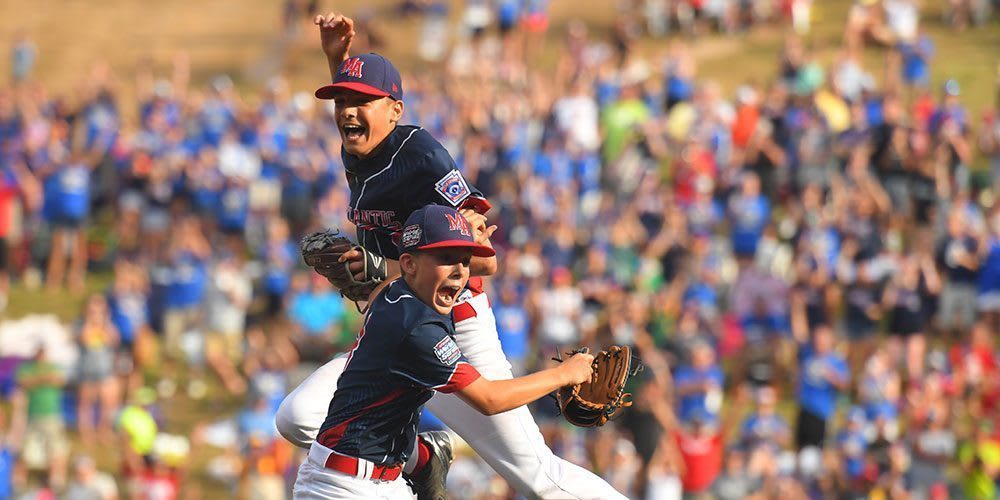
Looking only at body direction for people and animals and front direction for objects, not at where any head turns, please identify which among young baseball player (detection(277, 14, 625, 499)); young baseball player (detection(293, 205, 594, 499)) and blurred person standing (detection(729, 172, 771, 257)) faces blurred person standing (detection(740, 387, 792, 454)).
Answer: blurred person standing (detection(729, 172, 771, 257))

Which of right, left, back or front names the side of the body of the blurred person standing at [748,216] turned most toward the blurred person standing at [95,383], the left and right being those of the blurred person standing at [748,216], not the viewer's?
right

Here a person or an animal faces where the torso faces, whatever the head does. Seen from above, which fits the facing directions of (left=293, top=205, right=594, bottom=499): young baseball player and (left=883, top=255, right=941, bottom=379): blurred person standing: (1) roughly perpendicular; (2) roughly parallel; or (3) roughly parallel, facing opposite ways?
roughly perpendicular

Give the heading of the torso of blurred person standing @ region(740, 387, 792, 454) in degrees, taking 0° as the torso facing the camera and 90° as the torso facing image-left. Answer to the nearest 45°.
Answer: approximately 0°

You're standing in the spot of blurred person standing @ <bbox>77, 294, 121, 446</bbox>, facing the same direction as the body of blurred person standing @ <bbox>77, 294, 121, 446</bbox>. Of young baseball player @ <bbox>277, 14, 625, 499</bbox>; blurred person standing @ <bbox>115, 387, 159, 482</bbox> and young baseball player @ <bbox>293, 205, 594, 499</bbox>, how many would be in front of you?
3

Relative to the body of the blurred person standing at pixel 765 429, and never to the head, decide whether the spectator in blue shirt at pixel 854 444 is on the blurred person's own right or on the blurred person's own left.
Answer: on the blurred person's own left

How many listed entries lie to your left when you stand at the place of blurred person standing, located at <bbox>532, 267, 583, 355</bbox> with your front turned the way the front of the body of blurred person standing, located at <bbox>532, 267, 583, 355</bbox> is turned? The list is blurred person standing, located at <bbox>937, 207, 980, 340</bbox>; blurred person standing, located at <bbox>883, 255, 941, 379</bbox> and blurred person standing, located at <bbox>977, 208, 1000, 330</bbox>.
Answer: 3

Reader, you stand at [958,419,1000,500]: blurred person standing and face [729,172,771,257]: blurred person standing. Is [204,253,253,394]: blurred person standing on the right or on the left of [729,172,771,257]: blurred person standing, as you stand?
left

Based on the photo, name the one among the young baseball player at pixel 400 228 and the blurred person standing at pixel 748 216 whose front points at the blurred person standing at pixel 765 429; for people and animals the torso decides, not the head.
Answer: the blurred person standing at pixel 748 216

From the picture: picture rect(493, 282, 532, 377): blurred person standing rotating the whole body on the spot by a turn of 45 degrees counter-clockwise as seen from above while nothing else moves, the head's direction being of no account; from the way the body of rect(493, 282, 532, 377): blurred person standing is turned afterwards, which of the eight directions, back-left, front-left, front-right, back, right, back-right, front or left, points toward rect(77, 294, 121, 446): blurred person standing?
back-right

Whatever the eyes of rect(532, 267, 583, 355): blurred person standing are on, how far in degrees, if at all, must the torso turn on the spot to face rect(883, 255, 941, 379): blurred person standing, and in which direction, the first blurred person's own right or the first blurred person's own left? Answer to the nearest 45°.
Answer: approximately 90° to the first blurred person's own left

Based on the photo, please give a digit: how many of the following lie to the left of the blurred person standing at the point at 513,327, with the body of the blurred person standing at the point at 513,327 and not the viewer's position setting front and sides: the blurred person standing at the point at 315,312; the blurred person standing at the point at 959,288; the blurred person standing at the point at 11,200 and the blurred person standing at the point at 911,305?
2
